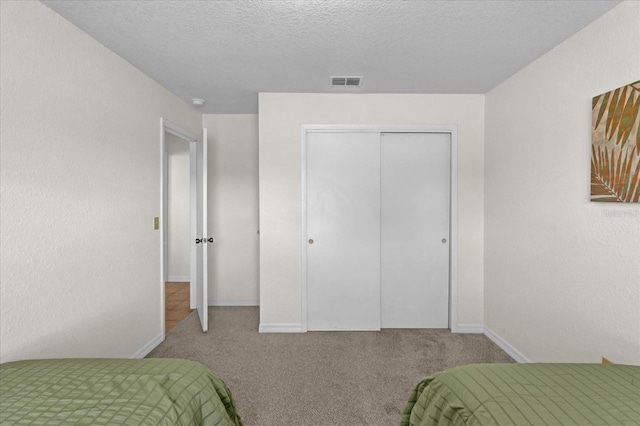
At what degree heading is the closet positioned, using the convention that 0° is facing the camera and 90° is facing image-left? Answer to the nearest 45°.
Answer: approximately 0°

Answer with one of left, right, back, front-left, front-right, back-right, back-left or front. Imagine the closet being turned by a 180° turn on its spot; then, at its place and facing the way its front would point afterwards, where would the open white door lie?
left

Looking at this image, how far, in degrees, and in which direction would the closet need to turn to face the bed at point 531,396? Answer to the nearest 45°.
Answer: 0° — it already faces it

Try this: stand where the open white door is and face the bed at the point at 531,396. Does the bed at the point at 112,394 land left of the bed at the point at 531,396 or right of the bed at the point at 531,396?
right

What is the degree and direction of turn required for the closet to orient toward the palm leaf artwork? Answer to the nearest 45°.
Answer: approximately 45° to its left
